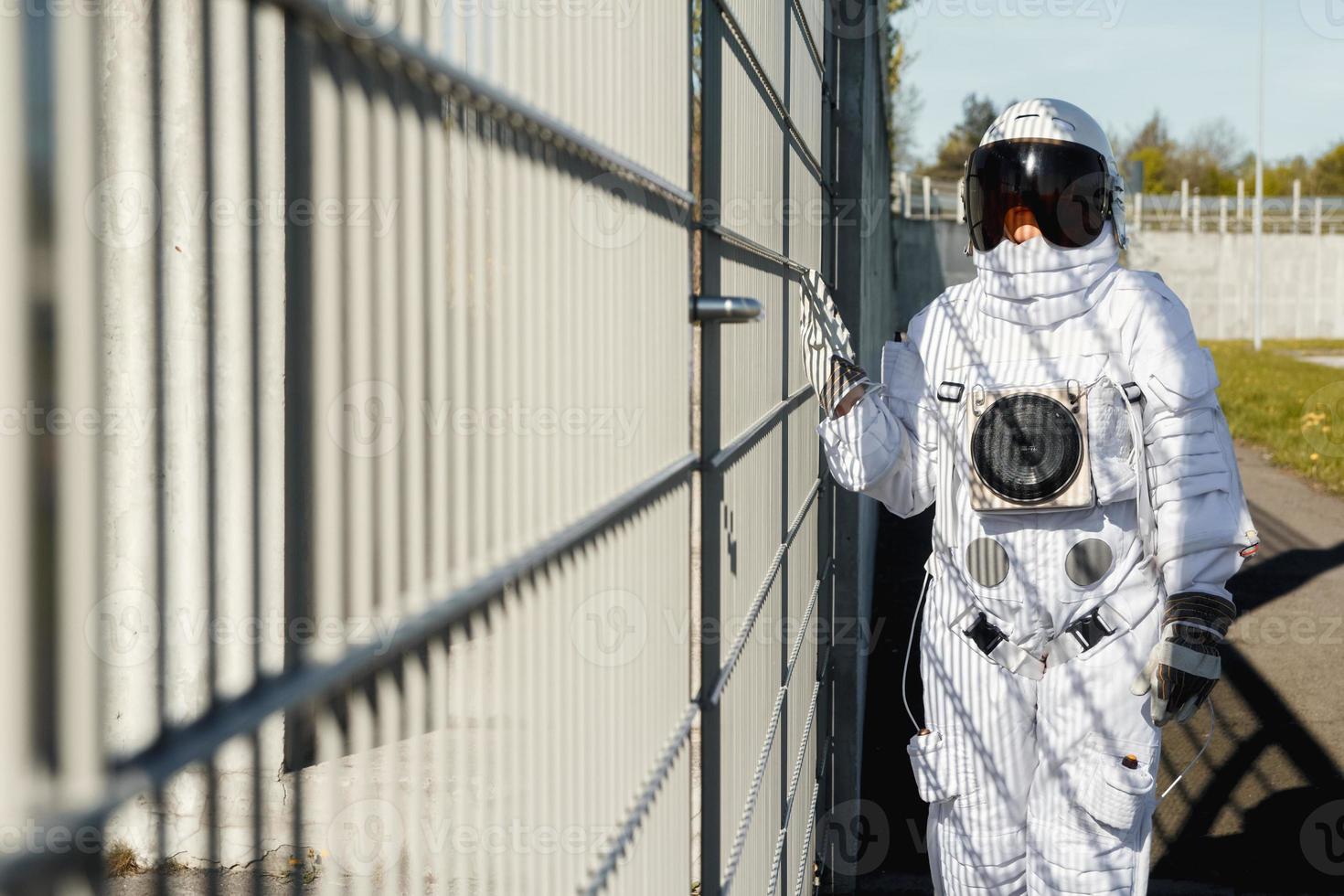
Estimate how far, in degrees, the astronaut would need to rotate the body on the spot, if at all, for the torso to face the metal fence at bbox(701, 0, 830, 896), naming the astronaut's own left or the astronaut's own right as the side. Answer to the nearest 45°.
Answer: approximately 45° to the astronaut's own right

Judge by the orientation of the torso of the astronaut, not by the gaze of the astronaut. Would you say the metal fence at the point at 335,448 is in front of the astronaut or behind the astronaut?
in front
